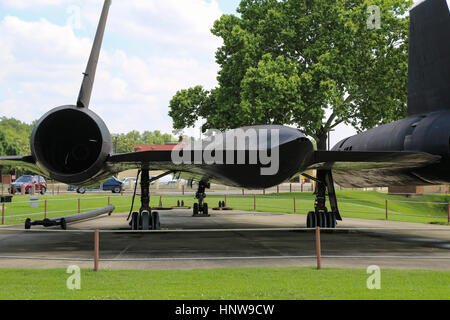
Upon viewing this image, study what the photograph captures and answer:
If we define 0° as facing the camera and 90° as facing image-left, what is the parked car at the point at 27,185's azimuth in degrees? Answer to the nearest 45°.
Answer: approximately 45°

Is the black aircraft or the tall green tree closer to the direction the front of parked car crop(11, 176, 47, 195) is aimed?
the black aircraft

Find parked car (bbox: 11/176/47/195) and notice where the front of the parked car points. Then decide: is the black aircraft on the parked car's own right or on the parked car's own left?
on the parked car's own left
